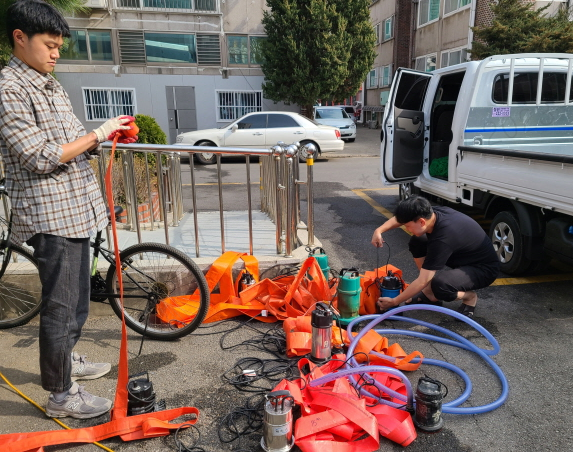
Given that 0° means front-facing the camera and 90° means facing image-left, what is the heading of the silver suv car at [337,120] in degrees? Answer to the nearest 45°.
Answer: approximately 315°

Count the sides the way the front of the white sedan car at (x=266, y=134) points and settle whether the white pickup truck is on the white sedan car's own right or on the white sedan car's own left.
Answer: on the white sedan car's own left

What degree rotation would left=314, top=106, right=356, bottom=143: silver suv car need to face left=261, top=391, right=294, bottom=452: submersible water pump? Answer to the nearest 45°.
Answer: approximately 45° to its right

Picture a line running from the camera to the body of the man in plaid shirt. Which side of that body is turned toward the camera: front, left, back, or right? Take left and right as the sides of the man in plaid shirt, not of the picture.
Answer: right

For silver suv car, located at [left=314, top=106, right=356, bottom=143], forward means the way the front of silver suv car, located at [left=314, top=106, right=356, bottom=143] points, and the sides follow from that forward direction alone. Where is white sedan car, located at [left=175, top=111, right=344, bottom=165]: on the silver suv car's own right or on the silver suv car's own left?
on the silver suv car's own right

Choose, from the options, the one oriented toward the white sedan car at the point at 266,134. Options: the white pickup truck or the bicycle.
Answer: the white pickup truck

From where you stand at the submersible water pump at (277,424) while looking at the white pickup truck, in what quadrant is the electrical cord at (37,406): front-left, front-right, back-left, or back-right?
back-left

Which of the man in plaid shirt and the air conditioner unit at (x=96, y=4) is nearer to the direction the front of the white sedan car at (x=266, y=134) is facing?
the air conditioner unit

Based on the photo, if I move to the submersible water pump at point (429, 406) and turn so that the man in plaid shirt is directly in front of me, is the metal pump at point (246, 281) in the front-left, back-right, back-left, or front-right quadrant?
front-right

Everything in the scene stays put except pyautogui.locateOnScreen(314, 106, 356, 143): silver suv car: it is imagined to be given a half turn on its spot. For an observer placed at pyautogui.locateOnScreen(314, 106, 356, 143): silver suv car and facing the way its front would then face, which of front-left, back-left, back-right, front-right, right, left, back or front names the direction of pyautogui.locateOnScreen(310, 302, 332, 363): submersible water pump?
back-left

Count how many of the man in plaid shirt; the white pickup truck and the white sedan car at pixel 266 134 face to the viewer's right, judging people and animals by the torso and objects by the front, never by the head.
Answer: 1

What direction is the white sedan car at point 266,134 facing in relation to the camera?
to the viewer's left

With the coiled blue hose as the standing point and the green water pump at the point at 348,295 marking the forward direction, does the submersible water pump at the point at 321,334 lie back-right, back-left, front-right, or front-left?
front-left

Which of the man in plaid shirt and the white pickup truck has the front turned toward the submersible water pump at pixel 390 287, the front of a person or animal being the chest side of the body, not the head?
the man in plaid shirt

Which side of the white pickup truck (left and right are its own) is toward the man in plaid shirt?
left
